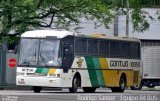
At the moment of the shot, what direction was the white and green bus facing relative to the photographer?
facing the viewer and to the left of the viewer
